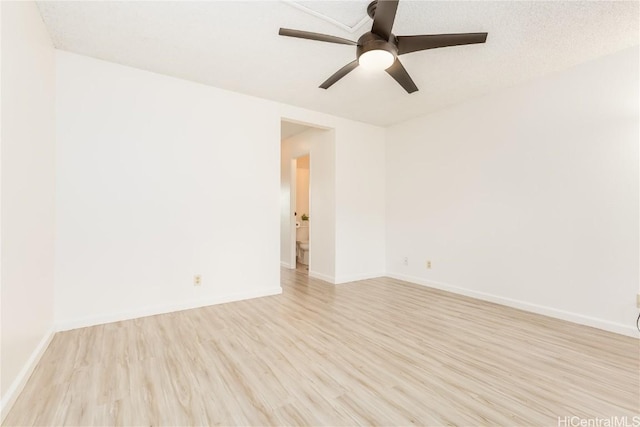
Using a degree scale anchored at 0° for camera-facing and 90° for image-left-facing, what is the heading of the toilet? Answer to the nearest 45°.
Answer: approximately 315°

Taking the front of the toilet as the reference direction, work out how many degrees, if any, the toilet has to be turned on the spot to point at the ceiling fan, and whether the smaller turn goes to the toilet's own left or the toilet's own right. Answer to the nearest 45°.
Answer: approximately 45° to the toilet's own right
